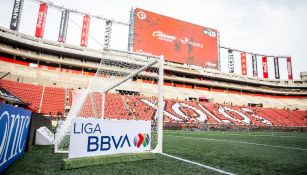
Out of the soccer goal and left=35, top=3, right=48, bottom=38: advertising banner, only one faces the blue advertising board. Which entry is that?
the advertising banner

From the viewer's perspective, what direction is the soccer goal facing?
to the viewer's right

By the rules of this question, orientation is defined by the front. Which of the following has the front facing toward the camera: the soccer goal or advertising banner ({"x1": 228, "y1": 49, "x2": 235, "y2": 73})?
the advertising banner

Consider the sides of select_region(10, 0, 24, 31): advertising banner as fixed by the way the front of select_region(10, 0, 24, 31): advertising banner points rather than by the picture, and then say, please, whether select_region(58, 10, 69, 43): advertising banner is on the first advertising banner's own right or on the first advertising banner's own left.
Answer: on the first advertising banner's own left

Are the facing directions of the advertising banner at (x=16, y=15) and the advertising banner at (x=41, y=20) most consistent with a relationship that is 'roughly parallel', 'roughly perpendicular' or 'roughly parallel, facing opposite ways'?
roughly parallel

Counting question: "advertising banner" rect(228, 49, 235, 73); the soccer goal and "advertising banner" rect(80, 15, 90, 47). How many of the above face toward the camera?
2

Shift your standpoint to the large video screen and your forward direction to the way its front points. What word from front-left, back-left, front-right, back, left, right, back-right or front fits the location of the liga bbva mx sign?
front-right

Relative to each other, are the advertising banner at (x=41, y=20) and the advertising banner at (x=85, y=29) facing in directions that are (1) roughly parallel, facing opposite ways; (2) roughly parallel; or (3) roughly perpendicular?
roughly parallel

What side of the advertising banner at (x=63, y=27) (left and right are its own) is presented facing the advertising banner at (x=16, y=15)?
right

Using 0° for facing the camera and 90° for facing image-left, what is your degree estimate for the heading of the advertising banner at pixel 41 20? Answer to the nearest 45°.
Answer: approximately 0°

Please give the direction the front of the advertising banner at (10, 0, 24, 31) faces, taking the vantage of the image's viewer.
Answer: facing the viewer
